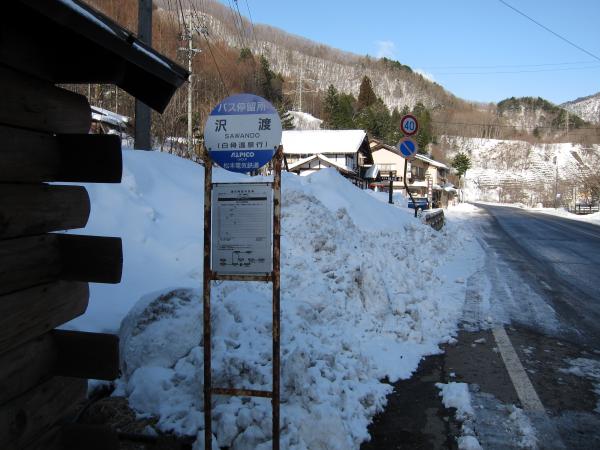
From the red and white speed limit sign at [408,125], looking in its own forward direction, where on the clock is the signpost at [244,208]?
The signpost is roughly at 12 o'clock from the red and white speed limit sign.

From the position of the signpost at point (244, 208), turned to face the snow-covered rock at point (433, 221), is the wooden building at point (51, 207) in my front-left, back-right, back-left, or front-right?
back-left

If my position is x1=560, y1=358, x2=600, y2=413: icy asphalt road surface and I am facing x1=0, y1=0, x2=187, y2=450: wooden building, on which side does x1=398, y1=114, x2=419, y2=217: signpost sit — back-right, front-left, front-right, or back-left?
back-right

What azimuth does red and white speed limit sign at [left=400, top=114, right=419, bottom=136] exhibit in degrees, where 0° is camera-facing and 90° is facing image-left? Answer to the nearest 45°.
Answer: approximately 0°

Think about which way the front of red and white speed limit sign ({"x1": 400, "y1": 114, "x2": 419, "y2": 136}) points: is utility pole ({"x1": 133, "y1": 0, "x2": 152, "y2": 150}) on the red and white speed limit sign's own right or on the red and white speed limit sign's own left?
on the red and white speed limit sign's own right
